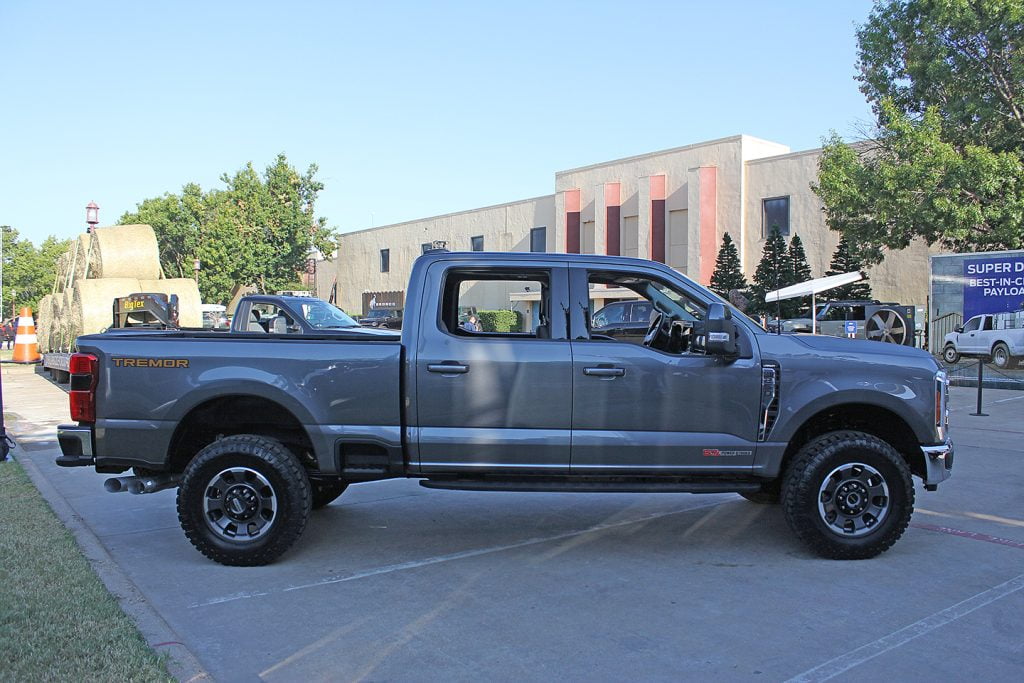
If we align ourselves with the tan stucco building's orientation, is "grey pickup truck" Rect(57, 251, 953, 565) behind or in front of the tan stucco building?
in front

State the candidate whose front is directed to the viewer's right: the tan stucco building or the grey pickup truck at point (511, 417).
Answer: the grey pickup truck

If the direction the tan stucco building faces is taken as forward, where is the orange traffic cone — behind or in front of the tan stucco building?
in front

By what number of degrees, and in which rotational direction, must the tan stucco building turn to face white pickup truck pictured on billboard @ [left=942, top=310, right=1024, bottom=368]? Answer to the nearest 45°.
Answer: approximately 90° to its left

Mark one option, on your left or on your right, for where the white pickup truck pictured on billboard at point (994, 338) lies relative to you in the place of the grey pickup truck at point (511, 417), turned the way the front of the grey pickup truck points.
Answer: on your left

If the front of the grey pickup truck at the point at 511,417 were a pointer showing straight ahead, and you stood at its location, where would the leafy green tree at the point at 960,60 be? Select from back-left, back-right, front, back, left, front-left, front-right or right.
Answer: front-left

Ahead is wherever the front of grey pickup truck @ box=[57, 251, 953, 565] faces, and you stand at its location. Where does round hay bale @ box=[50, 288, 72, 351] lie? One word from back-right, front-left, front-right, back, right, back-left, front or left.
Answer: back-left

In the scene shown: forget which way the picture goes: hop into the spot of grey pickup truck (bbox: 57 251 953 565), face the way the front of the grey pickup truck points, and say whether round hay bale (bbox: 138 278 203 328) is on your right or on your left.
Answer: on your left

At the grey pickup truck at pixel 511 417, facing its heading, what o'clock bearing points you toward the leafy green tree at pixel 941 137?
The leafy green tree is roughly at 10 o'clock from the grey pickup truck.

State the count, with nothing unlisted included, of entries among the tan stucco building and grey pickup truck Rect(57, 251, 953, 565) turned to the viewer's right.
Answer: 1

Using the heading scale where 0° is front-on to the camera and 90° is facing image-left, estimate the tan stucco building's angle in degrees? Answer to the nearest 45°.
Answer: approximately 45°

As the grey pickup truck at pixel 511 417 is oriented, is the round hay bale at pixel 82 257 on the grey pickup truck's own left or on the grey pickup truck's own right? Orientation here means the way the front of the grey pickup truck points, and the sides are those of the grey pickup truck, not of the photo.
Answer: on the grey pickup truck's own left

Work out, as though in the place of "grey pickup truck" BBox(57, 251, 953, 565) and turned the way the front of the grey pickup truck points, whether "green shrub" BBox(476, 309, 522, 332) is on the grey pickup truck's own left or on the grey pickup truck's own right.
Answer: on the grey pickup truck's own left

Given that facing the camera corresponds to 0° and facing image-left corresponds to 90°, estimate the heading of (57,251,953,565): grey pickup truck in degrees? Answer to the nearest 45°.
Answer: approximately 270°
